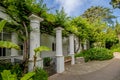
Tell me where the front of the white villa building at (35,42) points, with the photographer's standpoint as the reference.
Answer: facing the viewer and to the right of the viewer

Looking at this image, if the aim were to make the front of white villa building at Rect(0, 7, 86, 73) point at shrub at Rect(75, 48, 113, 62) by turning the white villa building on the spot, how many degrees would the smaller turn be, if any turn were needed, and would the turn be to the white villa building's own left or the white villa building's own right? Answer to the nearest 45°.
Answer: approximately 90° to the white villa building's own left
